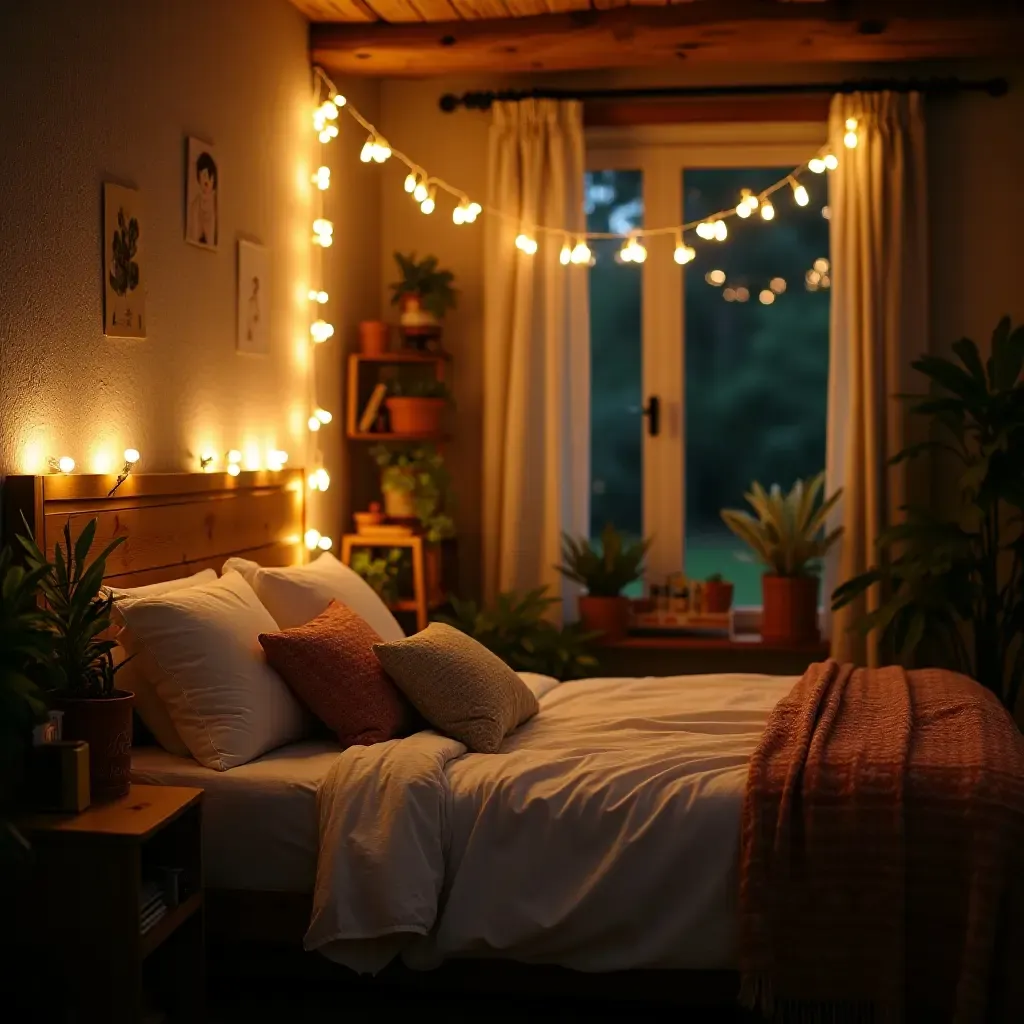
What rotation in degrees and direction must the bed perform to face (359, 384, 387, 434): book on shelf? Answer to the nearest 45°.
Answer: approximately 90° to its left

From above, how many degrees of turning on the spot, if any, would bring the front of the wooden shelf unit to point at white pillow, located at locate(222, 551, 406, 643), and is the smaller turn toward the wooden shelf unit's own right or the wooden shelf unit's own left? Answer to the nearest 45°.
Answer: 0° — it already faces it

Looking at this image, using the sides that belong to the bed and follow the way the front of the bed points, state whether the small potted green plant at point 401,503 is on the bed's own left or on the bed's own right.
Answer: on the bed's own left

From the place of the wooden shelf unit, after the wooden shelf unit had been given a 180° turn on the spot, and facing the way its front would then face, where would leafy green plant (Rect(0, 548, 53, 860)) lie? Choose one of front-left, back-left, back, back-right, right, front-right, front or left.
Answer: back

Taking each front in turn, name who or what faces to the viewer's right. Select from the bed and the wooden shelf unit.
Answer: the bed

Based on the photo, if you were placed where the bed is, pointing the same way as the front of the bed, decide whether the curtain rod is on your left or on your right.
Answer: on your left

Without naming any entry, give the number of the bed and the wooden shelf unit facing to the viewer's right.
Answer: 1

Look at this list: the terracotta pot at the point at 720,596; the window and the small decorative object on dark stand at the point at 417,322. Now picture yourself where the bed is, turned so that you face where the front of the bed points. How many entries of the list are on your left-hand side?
3

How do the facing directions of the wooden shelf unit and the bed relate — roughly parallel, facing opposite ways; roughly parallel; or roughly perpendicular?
roughly perpendicular

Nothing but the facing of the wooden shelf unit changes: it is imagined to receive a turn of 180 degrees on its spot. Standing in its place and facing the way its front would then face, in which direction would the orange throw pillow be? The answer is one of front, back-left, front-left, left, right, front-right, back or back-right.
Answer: back

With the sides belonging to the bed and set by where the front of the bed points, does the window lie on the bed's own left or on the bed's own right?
on the bed's own left

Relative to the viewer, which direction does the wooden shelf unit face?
toward the camera

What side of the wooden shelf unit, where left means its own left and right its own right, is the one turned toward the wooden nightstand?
front

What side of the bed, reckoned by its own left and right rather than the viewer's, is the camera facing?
right

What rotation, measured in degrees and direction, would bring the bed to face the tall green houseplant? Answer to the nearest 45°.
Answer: approximately 45° to its left
